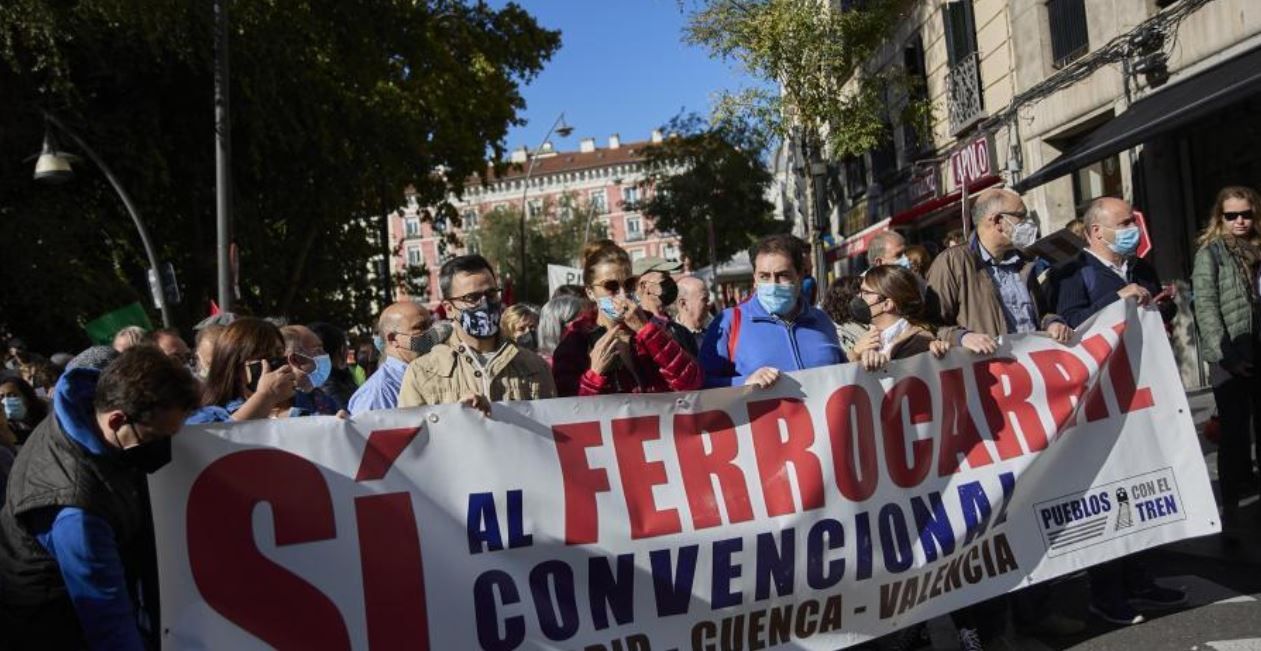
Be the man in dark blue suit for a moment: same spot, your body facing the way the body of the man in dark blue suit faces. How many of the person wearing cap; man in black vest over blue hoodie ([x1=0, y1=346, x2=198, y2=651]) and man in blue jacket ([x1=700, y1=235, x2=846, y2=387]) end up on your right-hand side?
3

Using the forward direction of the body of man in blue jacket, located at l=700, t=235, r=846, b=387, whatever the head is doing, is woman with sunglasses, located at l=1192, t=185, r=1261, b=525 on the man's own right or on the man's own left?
on the man's own left

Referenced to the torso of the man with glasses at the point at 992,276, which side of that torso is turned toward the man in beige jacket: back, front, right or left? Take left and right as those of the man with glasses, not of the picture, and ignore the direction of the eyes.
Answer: right

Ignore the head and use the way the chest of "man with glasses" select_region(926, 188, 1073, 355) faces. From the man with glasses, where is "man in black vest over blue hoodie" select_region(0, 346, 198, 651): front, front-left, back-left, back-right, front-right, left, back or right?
right

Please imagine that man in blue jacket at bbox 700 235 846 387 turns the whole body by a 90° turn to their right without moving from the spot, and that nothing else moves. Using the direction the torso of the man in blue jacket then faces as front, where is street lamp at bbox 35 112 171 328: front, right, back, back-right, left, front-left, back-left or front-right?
front-right

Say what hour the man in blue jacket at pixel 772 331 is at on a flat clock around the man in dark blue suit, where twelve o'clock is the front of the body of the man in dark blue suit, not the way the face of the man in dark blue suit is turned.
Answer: The man in blue jacket is roughly at 3 o'clock from the man in dark blue suit.

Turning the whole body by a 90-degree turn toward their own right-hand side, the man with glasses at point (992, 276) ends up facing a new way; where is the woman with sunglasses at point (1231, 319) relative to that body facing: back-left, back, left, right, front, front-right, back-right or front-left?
back

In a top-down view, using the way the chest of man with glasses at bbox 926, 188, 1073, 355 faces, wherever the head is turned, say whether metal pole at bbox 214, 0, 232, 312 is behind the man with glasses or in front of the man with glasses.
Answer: behind

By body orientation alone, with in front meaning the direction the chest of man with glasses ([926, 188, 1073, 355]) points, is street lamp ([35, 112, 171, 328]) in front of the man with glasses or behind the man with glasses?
behind

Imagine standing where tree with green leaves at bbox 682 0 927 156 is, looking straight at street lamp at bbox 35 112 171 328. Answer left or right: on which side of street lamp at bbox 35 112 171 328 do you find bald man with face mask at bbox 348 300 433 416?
left
